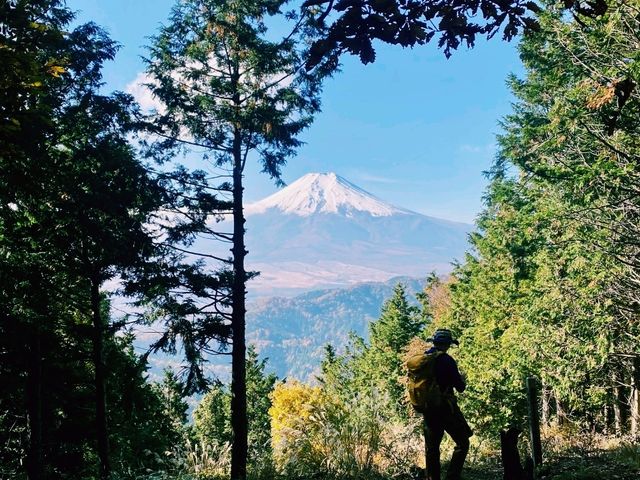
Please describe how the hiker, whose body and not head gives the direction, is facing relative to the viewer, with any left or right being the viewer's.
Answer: facing away from the viewer and to the right of the viewer

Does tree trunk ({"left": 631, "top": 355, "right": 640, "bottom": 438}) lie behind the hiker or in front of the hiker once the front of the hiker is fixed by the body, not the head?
in front
